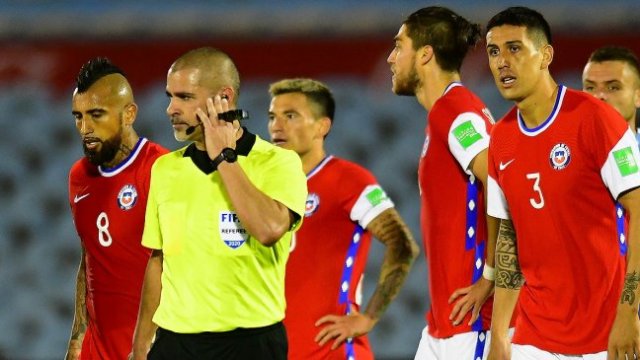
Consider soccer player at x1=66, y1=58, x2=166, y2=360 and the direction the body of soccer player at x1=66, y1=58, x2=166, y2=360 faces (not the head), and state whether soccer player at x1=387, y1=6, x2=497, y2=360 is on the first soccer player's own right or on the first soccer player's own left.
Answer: on the first soccer player's own left

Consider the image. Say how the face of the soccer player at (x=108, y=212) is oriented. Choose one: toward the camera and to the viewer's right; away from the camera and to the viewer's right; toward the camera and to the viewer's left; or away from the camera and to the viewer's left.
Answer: toward the camera and to the viewer's left

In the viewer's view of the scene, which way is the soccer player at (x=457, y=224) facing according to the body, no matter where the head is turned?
to the viewer's left

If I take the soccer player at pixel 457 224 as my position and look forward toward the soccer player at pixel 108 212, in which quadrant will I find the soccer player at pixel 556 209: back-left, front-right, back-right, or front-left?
back-left

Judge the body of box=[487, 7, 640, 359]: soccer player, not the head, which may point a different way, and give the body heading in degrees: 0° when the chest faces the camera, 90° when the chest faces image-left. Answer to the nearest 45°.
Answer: approximately 45°

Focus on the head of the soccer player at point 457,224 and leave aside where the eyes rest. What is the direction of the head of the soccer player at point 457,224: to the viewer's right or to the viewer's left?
to the viewer's left

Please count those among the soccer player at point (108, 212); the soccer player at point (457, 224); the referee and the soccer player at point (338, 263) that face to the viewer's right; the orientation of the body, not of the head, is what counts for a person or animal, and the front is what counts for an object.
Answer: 0

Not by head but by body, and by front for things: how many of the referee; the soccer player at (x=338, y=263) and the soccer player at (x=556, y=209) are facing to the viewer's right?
0

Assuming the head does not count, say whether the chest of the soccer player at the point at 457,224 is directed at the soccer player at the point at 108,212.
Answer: yes

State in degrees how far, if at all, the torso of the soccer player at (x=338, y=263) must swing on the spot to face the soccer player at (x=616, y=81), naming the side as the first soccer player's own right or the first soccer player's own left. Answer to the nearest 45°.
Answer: approximately 135° to the first soccer player's own left

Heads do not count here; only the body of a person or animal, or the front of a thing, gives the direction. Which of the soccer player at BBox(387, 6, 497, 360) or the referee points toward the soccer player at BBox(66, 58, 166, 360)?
the soccer player at BBox(387, 6, 497, 360)
